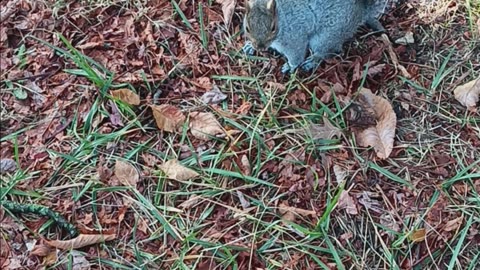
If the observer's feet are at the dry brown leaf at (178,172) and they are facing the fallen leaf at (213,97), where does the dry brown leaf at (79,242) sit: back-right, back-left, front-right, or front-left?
back-left

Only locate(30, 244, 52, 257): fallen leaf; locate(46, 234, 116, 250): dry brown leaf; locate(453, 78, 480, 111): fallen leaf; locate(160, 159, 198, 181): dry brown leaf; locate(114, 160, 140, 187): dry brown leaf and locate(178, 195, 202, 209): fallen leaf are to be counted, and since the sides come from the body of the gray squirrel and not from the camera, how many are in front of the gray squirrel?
5

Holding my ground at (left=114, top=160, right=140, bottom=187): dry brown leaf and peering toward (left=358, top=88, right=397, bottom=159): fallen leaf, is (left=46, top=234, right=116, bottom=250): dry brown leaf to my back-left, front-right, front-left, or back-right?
back-right

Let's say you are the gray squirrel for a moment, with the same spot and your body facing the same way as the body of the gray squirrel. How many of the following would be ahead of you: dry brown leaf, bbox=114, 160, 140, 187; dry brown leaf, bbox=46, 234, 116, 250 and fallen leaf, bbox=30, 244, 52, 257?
3

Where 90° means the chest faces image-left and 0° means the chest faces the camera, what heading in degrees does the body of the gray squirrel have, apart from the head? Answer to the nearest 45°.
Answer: approximately 45°

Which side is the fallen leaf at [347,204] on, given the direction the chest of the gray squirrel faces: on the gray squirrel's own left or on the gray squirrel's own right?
on the gray squirrel's own left

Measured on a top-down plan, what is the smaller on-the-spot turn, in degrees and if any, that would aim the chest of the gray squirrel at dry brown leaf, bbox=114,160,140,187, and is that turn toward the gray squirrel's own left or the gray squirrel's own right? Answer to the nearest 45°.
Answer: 0° — it already faces it

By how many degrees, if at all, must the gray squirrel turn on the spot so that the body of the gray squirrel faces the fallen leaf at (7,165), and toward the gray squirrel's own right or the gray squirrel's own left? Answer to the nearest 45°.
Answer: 0° — it already faces it
